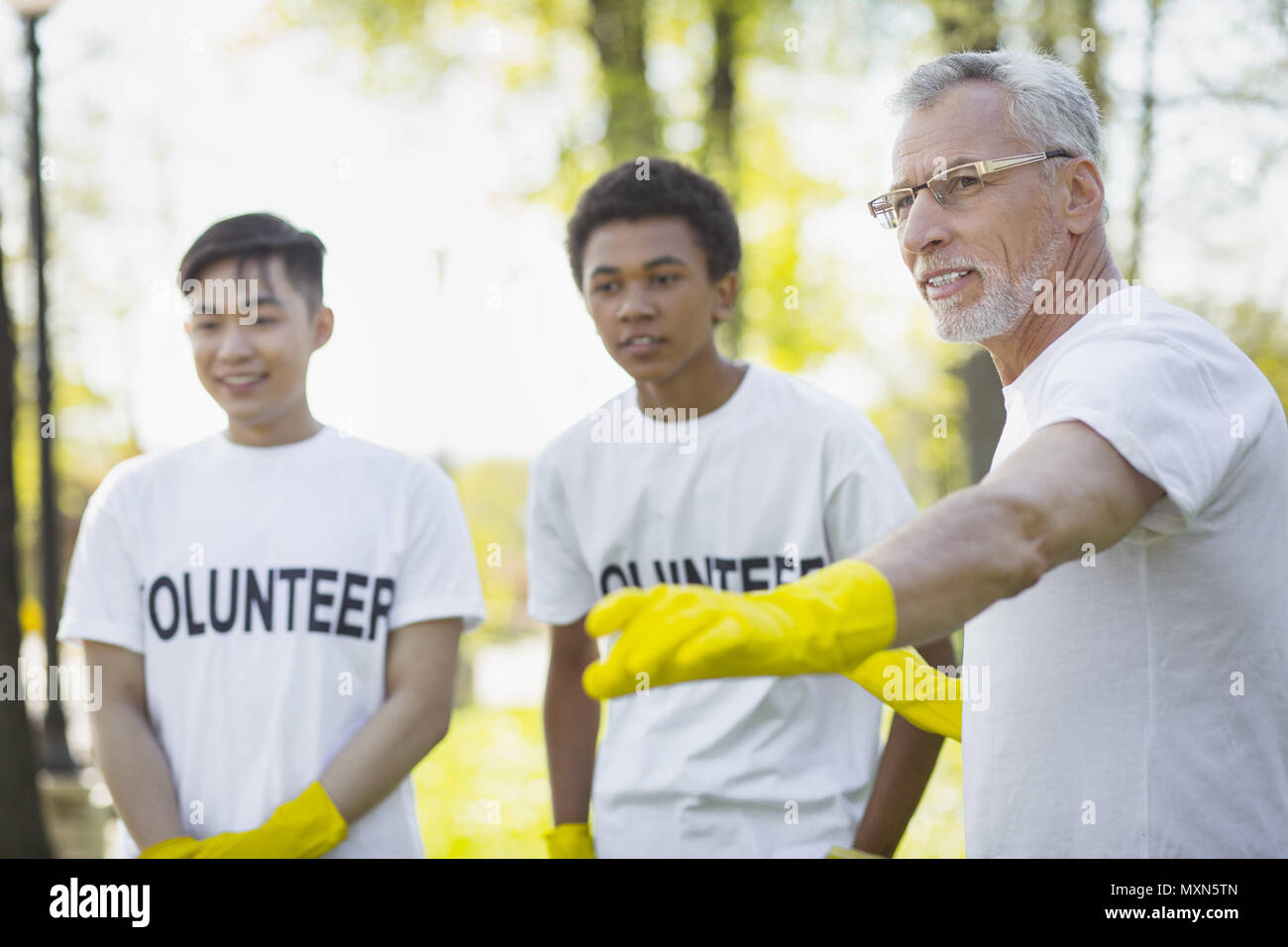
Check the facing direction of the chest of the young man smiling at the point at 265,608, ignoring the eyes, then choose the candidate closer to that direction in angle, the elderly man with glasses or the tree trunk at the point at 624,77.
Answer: the elderly man with glasses

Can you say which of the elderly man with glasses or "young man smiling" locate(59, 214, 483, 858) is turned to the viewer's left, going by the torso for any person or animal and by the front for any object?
the elderly man with glasses

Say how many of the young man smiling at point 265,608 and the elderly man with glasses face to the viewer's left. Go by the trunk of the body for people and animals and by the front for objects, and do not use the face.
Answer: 1

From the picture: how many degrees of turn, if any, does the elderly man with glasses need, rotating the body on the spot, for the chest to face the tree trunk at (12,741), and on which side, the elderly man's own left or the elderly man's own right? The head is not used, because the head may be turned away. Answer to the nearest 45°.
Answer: approximately 45° to the elderly man's own right

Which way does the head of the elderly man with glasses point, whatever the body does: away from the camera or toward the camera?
toward the camera

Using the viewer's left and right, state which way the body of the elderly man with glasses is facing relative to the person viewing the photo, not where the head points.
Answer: facing to the left of the viewer

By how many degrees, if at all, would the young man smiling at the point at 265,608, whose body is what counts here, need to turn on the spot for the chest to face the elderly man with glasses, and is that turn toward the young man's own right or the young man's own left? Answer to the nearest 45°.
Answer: approximately 45° to the young man's own left

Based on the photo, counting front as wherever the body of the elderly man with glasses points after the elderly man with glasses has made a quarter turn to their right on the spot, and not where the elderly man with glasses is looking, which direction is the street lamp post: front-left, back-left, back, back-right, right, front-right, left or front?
front-left

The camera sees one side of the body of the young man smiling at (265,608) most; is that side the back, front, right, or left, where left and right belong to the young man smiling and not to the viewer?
front

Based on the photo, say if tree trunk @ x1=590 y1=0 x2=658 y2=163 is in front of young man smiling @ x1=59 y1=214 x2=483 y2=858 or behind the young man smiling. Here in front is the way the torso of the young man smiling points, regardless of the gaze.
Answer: behind

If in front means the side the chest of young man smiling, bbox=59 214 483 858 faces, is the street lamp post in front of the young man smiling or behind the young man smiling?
behind
